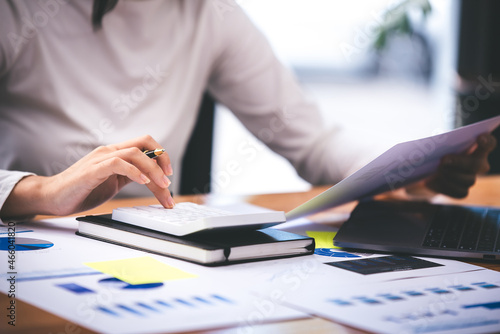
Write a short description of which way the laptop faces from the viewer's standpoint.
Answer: facing to the left of the viewer
